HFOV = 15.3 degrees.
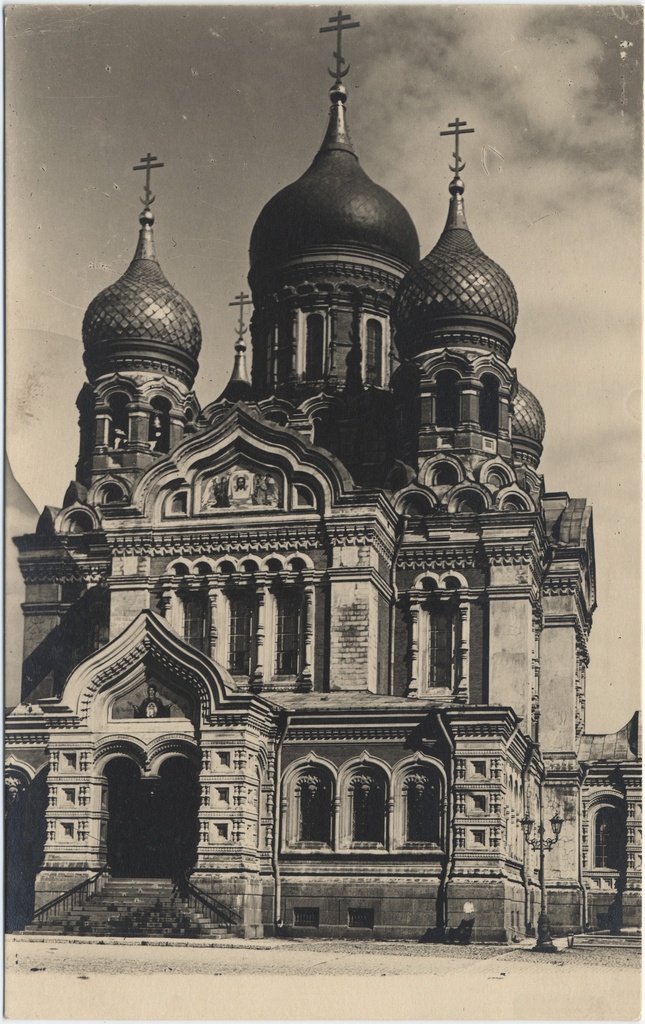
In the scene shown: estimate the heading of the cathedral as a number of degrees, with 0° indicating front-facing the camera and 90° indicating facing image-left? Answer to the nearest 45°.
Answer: approximately 0°
